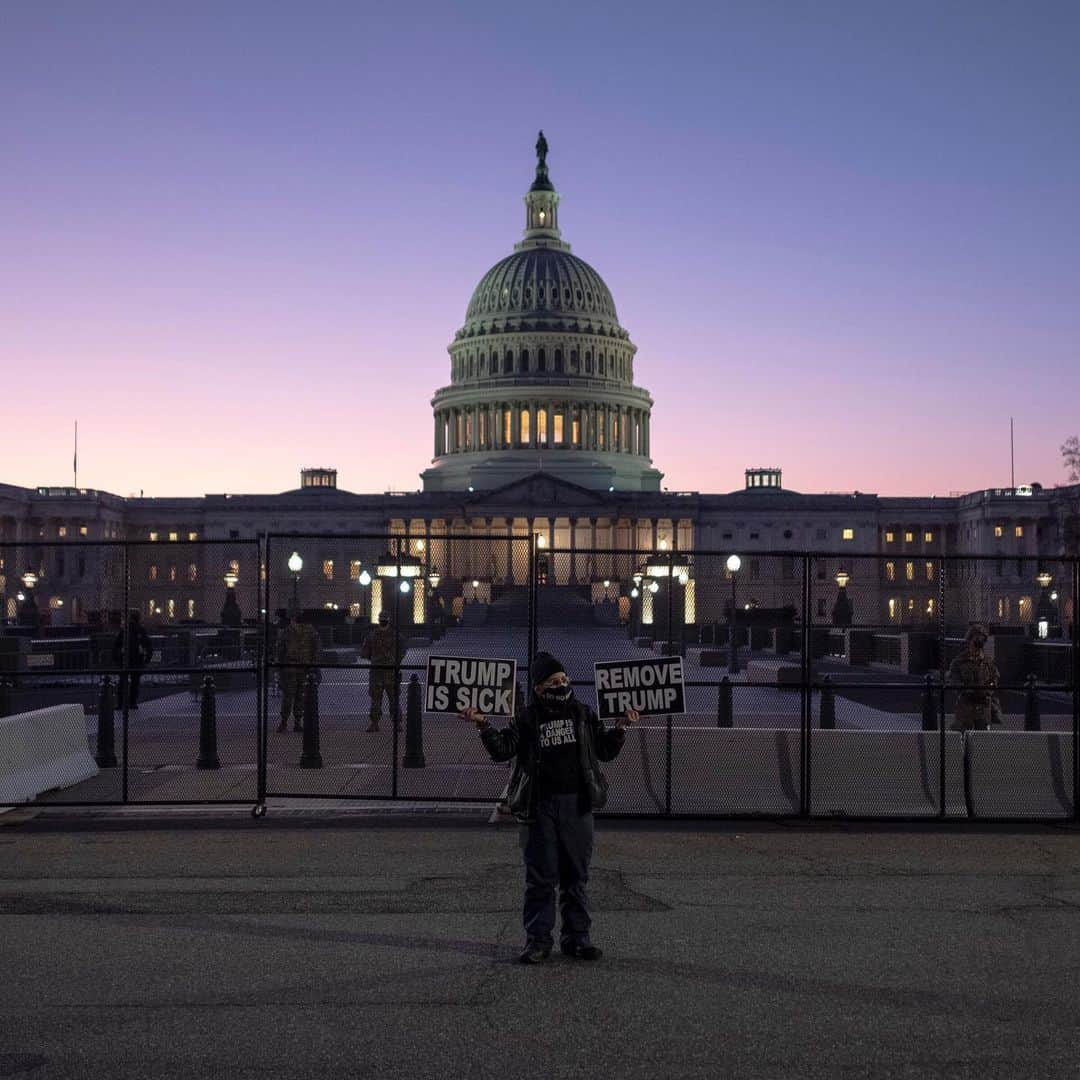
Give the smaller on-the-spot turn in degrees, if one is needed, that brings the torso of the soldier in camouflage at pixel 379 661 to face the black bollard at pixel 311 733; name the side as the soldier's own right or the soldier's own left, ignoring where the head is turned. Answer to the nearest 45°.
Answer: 0° — they already face it

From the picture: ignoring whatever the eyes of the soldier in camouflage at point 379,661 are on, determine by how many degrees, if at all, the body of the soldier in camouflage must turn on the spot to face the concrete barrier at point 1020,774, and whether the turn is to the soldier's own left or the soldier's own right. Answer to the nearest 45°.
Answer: approximately 45° to the soldier's own left

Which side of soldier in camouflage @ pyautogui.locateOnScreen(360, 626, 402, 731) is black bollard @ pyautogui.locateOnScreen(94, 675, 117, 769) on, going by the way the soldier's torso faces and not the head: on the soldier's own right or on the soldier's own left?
on the soldier's own right

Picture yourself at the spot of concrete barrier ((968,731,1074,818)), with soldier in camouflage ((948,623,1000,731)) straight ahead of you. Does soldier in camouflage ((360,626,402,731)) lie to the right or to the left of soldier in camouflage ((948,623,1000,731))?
left

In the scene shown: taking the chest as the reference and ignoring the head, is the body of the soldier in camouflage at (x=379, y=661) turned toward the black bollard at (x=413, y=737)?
yes

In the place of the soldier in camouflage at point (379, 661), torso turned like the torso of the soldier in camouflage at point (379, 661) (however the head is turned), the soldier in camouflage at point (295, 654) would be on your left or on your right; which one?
on your right

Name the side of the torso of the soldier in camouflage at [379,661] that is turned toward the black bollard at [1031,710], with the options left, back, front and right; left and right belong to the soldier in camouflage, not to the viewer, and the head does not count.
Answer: left

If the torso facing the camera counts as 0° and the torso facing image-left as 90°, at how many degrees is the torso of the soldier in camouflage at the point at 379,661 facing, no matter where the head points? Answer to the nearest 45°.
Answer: approximately 0°

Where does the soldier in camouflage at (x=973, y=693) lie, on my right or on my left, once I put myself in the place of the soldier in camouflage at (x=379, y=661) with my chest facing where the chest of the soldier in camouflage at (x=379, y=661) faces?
on my left
